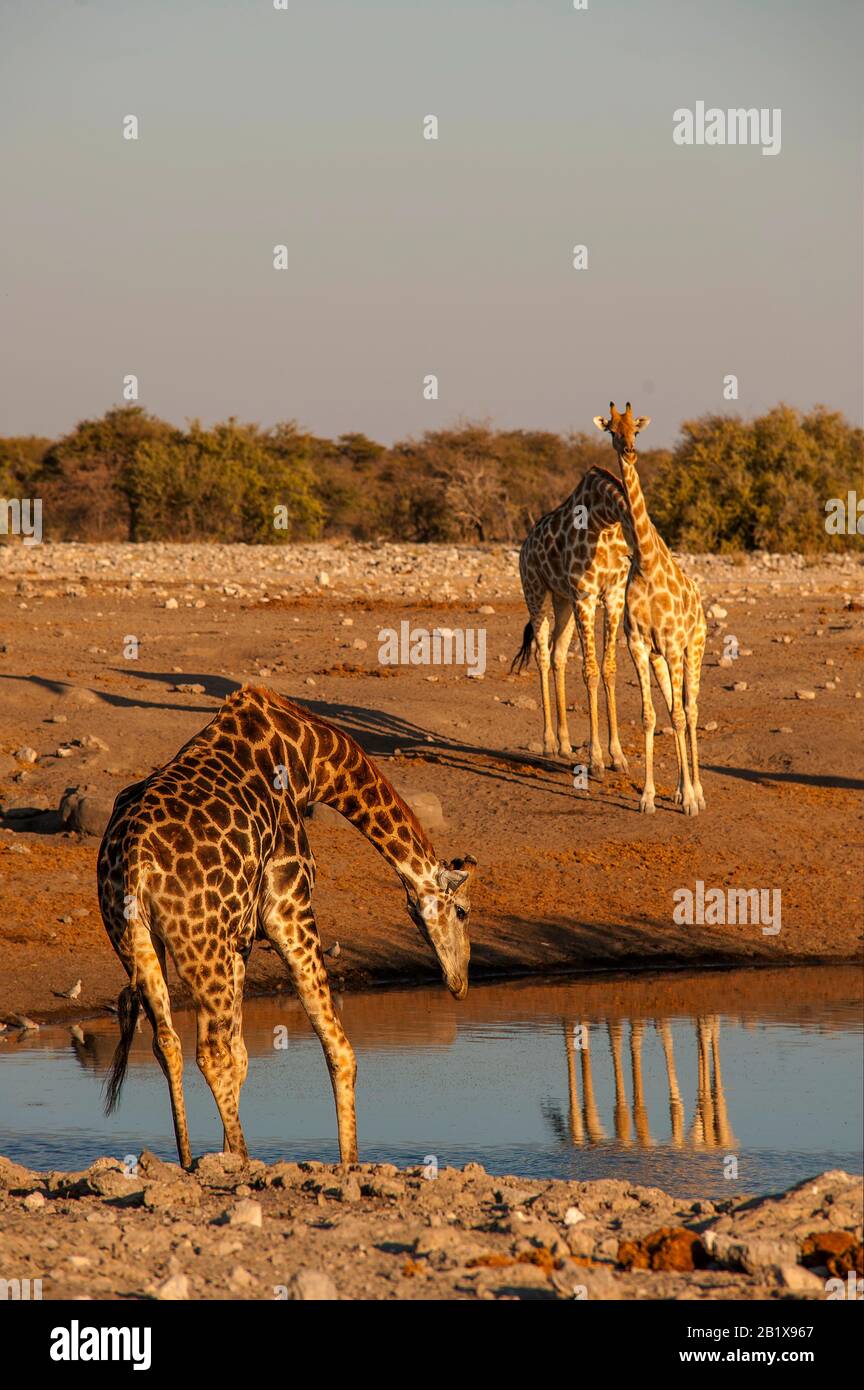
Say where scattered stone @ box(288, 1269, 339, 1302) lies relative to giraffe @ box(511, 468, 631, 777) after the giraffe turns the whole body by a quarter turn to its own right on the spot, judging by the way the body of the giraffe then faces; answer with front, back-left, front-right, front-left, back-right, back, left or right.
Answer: front-left

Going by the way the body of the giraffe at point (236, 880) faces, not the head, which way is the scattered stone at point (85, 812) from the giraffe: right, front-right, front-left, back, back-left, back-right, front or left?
front-left

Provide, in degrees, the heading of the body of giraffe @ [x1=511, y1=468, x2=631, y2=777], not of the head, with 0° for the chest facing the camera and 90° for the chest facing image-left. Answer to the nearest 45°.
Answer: approximately 315°

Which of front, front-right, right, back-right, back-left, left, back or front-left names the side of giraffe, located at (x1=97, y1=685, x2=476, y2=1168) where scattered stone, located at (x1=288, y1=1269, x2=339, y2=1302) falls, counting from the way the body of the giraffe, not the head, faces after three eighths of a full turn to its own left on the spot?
left

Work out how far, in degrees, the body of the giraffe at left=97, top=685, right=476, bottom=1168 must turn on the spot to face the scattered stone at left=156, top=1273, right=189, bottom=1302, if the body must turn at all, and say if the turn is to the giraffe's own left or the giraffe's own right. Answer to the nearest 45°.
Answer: approximately 135° to the giraffe's own right

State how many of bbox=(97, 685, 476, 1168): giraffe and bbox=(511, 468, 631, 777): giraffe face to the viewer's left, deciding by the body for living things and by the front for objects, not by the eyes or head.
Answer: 0

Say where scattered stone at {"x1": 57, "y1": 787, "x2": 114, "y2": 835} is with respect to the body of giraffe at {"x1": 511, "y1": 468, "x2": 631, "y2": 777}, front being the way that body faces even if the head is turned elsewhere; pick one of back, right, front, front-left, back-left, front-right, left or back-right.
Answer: right

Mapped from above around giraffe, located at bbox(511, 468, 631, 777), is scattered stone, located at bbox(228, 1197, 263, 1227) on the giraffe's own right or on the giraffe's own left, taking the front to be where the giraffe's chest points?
on the giraffe's own right

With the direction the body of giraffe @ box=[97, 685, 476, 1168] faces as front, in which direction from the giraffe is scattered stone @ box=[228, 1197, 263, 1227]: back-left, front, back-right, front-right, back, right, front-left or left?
back-right

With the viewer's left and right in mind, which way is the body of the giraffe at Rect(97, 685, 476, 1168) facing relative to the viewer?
facing away from the viewer and to the right of the viewer

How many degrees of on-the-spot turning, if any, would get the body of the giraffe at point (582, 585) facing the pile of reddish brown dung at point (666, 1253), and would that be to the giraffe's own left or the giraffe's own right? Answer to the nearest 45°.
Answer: approximately 45° to the giraffe's own right

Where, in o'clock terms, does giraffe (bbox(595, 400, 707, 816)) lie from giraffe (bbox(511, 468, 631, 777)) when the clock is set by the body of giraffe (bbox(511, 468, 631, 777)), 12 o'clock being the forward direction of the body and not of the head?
giraffe (bbox(595, 400, 707, 816)) is roughly at 1 o'clock from giraffe (bbox(511, 468, 631, 777)).
